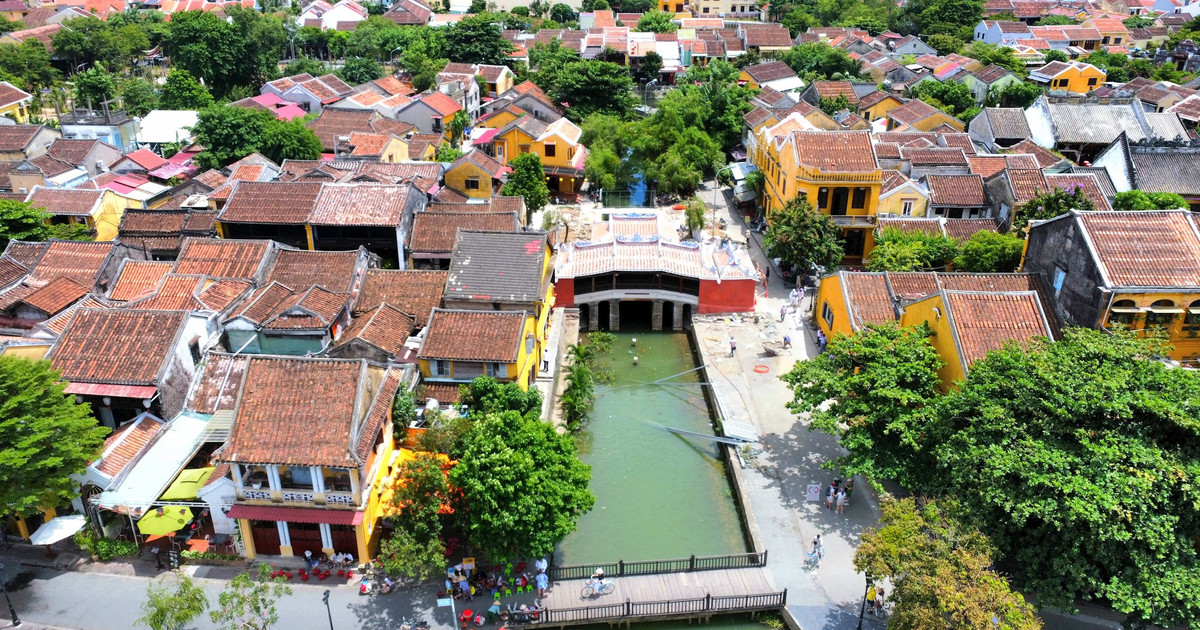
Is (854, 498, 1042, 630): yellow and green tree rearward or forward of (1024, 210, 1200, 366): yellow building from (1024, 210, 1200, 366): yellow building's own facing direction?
forward

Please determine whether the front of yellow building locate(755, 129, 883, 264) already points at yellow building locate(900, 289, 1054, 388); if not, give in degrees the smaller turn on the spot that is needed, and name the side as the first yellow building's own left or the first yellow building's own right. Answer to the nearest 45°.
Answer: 0° — it already faces it

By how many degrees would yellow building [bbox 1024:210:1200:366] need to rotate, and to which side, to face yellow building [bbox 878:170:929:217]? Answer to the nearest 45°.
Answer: approximately 135° to its right

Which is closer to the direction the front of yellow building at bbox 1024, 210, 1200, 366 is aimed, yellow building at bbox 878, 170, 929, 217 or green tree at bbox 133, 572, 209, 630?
the green tree

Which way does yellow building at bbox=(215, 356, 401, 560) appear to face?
toward the camera

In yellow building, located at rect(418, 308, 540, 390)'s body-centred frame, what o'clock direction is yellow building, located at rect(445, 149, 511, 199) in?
yellow building, located at rect(445, 149, 511, 199) is roughly at 6 o'clock from yellow building, located at rect(418, 308, 540, 390).

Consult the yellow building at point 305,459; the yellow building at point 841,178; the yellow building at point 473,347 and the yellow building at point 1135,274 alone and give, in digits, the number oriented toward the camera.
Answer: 4

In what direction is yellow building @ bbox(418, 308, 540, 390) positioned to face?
toward the camera

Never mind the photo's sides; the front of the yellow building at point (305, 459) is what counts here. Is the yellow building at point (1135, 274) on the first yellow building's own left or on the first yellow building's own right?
on the first yellow building's own left

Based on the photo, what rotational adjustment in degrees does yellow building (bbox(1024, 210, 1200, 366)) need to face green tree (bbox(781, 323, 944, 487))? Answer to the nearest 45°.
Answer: approximately 45° to its right
